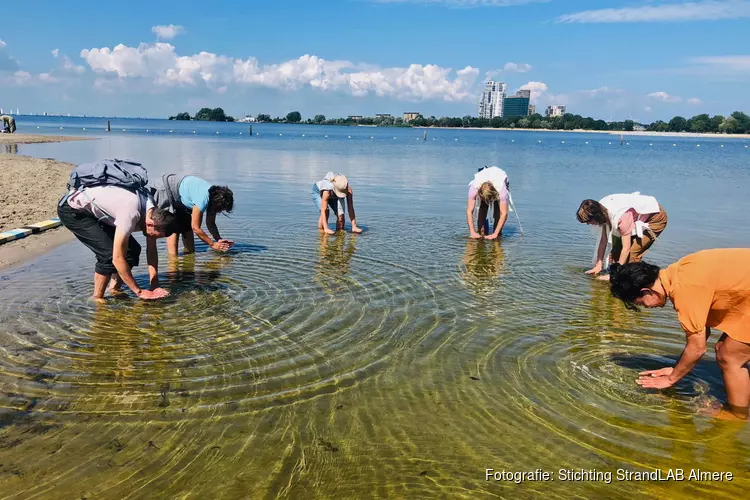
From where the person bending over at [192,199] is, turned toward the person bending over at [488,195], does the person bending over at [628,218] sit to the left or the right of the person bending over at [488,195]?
right

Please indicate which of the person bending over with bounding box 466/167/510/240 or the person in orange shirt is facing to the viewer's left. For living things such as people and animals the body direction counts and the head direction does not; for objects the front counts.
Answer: the person in orange shirt

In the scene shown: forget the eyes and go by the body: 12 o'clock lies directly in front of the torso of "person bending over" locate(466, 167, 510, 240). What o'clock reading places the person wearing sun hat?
The person wearing sun hat is roughly at 3 o'clock from the person bending over.

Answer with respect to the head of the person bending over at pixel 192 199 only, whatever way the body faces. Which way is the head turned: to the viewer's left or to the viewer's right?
to the viewer's right

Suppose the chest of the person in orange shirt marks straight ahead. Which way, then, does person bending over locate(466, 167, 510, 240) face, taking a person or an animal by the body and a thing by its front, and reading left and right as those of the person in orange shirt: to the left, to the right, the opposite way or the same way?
to the left

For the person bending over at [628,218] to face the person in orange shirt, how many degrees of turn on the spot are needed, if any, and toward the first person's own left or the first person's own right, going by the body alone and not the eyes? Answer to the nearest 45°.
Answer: approximately 45° to the first person's own left

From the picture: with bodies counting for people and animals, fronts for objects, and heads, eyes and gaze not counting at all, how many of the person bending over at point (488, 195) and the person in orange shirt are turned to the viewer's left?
1

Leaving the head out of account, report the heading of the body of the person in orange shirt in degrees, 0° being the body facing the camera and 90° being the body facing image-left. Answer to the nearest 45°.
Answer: approximately 90°

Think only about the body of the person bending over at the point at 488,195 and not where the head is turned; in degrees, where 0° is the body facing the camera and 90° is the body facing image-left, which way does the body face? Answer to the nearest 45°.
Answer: approximately 0°

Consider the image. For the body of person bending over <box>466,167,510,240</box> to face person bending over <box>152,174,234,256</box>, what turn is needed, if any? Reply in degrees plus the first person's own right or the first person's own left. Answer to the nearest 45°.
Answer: approximately 45° to the first person's own right
